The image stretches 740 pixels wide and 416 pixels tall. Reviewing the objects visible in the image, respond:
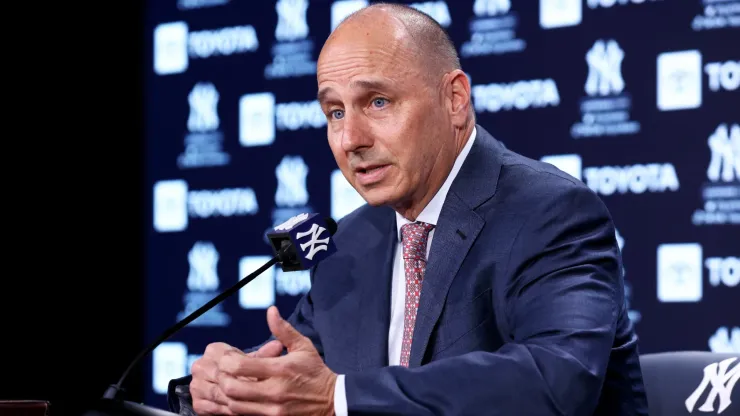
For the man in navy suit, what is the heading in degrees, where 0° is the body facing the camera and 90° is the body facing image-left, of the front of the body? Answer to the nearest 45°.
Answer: approximately 45°
